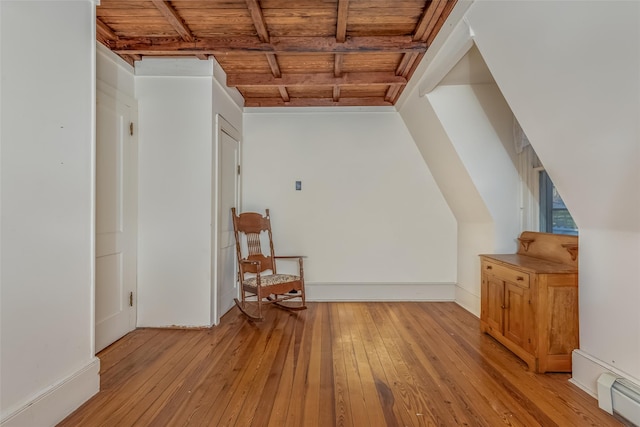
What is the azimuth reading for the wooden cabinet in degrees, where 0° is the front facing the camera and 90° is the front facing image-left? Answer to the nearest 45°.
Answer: approximately 45°

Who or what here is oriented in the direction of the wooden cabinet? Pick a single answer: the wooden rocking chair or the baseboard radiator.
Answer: the wooden rocking chair

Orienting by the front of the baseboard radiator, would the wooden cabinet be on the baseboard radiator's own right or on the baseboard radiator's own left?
on the baseboard radiator's own right

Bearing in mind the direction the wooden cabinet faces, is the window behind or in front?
behind

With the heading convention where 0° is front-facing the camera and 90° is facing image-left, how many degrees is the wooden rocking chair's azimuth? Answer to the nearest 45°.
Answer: approximately 315°

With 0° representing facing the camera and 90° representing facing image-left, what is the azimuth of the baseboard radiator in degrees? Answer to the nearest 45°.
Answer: approximately 45°
